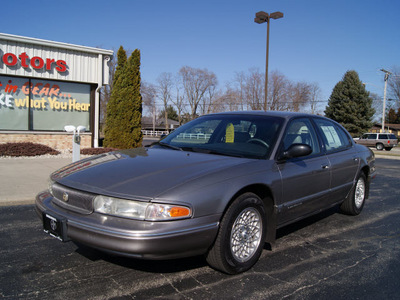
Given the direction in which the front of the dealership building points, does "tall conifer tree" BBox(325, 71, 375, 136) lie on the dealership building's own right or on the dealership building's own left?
on the dealership building's own left

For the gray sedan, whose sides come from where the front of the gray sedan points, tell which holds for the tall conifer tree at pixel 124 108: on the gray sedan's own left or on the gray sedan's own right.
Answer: on the gray sedan's own right

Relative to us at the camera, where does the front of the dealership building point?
facing the viewer and to the right of the viewer

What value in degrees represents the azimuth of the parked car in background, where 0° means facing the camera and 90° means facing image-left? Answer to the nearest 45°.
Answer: approximately 135°

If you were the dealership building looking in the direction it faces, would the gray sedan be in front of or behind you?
in front

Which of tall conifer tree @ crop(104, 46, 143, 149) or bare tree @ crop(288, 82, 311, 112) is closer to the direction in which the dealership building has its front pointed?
the tall conifer tree

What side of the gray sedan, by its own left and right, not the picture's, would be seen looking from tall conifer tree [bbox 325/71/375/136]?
back

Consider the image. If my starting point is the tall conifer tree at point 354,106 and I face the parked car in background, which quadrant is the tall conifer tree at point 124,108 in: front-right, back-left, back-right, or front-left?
front-right

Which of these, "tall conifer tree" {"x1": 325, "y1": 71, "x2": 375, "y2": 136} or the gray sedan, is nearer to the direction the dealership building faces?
the gray sedan

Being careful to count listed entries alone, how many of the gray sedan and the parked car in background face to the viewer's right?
0

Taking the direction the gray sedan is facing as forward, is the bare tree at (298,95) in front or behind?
behind

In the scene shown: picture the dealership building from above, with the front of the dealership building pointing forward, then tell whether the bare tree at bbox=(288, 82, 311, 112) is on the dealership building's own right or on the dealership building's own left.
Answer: on the dealership building's own left

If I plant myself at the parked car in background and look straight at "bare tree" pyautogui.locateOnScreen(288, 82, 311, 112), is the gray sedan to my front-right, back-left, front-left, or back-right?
back-left

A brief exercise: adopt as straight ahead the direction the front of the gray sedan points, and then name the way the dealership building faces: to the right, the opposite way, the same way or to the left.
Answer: to the left
